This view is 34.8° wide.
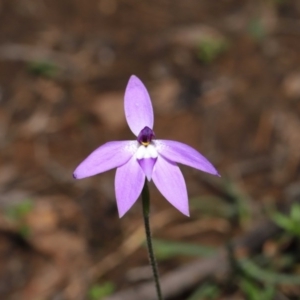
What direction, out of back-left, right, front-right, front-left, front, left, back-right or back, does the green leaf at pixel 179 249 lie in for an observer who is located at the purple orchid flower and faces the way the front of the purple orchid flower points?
back

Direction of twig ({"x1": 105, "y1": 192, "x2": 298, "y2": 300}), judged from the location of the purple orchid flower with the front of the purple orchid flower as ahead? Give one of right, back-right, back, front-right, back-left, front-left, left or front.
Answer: back

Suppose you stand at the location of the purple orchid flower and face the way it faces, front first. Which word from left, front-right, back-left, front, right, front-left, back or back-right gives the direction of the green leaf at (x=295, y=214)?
back-left

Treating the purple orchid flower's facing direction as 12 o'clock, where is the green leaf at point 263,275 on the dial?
The green leaf is roughly at 7 o'clock from the purple orchid flower.

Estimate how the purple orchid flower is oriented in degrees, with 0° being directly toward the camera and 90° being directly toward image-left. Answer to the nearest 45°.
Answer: approximately 0°
